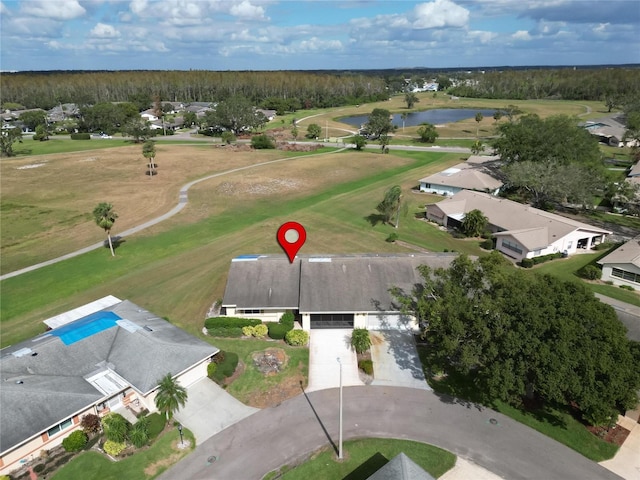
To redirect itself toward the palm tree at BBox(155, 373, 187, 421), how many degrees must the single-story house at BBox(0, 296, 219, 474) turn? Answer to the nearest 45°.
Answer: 0° — it already faces it

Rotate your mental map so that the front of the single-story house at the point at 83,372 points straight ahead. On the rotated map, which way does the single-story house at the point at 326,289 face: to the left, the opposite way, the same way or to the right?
to the right

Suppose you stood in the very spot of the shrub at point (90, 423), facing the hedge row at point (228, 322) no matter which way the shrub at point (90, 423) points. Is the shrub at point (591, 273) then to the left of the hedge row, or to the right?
right

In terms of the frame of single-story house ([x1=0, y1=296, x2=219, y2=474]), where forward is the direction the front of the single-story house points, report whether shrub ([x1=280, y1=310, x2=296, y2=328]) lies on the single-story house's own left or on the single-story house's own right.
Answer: on the single-story house's own left

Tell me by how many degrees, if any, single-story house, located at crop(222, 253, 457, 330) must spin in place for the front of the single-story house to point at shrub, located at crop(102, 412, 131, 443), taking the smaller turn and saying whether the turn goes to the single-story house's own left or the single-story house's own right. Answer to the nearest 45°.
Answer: approximately 45° to the single-story house's own right

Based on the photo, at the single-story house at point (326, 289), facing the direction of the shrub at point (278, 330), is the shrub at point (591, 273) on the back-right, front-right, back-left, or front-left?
back-left

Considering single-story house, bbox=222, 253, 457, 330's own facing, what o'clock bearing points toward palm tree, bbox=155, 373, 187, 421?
The palm tree is roughly at 1 o'clock from the single-story house.

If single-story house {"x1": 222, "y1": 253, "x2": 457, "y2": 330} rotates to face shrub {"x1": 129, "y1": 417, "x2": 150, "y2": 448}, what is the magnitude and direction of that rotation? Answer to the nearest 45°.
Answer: approximately 45° to its right

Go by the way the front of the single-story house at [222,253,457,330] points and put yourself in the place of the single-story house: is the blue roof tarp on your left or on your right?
on your right

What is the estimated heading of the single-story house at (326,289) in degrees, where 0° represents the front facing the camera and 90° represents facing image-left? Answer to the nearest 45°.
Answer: approximately 0°

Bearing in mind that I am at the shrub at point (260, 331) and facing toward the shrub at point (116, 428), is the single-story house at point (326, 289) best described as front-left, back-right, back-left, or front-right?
back-left

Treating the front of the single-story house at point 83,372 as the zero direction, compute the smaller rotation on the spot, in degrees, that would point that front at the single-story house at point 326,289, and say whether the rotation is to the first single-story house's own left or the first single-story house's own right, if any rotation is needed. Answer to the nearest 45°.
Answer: approximately 45° to the first single-story house's own left
